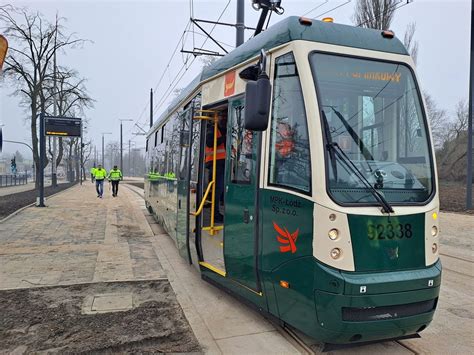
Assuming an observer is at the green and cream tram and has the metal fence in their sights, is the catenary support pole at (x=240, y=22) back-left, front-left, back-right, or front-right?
front-right

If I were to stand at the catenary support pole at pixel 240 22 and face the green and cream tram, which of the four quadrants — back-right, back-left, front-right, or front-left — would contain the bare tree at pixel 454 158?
back-left

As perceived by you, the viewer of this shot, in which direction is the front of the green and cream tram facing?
facing the viewer and to the right of the viewer

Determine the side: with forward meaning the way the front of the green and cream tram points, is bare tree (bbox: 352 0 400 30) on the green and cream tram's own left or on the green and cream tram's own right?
on the green and cream tram's own left

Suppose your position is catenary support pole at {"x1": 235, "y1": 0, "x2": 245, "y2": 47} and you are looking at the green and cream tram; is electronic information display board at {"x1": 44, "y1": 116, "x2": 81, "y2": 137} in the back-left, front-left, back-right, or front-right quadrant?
back-right

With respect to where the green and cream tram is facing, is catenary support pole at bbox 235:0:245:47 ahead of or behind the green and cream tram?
behind

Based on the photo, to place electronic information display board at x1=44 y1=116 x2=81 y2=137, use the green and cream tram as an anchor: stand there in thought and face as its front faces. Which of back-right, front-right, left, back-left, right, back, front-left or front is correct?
back

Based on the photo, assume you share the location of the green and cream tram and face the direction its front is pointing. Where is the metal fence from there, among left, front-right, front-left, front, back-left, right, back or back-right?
back
